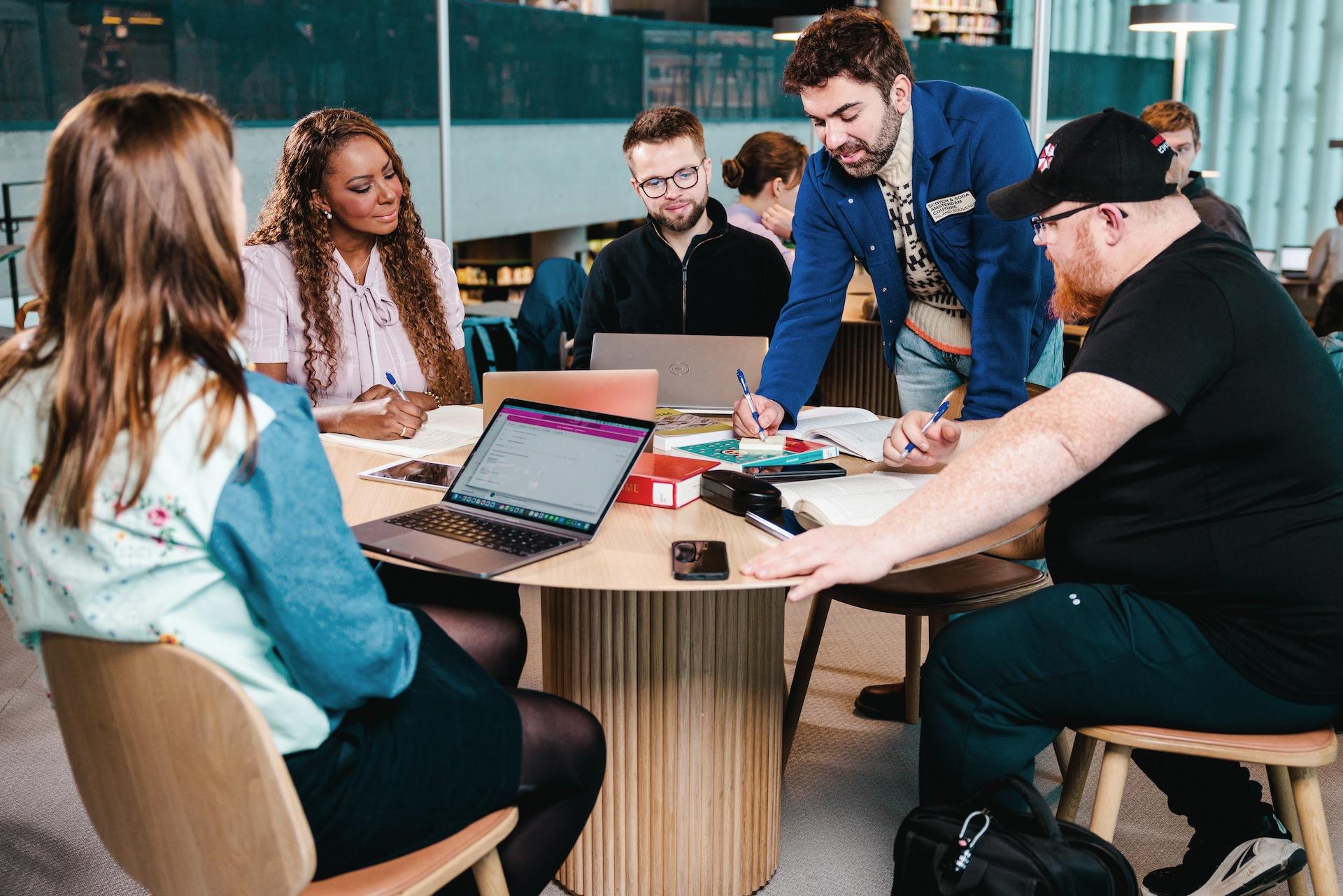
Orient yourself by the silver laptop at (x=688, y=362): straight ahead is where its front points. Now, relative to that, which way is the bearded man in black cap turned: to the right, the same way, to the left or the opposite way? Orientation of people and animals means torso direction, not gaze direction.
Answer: to the left

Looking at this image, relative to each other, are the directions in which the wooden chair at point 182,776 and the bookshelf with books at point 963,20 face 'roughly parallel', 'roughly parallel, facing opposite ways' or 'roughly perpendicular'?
roughly parallel, facing opposite ways

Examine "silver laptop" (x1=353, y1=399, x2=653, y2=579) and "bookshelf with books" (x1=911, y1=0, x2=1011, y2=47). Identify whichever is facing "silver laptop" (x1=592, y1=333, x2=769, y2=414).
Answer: the bookshelf with books

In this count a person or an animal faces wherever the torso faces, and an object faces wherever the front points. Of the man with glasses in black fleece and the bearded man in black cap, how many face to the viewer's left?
1

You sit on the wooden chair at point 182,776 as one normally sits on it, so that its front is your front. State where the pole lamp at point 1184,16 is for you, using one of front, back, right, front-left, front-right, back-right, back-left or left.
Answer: front

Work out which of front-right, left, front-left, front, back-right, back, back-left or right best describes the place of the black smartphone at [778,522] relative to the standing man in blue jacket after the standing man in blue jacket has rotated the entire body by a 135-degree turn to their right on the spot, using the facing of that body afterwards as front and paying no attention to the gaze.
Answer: back

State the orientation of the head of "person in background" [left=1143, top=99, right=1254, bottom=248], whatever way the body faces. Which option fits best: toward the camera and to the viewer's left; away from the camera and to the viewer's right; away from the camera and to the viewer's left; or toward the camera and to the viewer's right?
toward the camera and to the viewer's left

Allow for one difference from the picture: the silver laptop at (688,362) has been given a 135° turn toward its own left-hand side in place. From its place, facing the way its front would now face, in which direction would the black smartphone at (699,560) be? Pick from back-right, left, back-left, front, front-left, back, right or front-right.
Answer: front-left

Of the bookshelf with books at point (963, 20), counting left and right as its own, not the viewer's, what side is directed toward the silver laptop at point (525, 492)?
front

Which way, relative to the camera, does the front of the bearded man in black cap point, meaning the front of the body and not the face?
to the viewer's left

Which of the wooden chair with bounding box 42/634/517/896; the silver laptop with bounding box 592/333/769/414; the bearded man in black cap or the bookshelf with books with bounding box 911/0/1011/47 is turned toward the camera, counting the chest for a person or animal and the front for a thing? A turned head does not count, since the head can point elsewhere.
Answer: the bookshelf with books

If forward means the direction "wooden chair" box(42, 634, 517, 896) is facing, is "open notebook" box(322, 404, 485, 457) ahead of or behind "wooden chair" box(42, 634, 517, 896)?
ahead

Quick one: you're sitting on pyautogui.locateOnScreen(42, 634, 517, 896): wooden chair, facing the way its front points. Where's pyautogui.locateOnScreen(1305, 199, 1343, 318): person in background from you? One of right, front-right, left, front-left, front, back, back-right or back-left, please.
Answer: front

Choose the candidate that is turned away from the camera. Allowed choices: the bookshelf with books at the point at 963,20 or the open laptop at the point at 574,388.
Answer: the open laptop

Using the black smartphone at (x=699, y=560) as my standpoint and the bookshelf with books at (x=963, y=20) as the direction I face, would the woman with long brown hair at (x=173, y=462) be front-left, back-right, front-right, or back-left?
back-left

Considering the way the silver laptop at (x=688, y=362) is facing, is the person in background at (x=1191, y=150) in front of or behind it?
in front

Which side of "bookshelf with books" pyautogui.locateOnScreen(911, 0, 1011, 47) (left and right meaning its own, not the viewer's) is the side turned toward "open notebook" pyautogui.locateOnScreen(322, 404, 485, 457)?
front

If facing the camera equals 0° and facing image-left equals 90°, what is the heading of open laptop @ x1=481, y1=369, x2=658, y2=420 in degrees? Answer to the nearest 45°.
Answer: approximately 180°

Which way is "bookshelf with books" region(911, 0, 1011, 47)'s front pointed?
toward the camera
